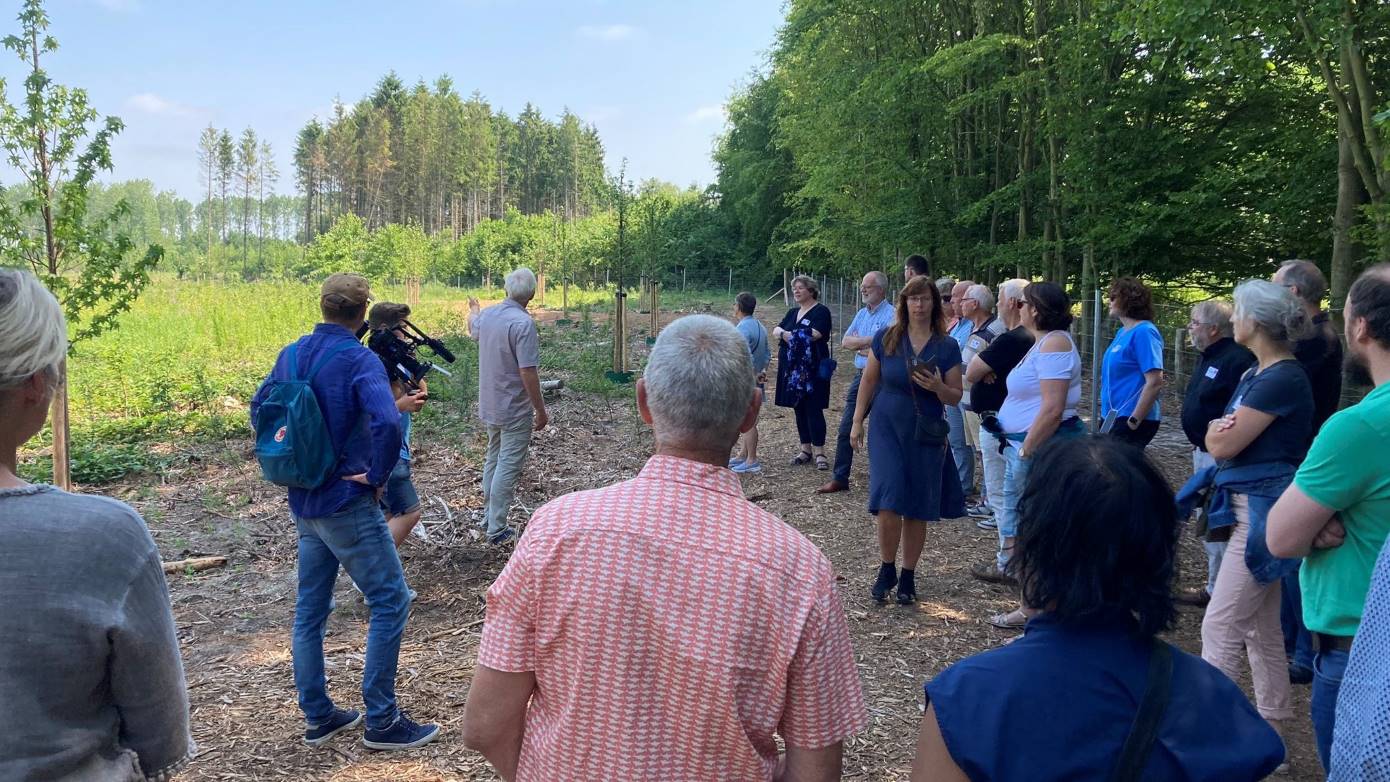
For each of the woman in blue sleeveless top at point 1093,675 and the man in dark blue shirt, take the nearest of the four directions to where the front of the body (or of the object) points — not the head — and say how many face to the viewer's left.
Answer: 0

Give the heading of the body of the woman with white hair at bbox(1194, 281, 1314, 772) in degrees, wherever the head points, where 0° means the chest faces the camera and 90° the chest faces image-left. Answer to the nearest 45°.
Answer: approximately 90°

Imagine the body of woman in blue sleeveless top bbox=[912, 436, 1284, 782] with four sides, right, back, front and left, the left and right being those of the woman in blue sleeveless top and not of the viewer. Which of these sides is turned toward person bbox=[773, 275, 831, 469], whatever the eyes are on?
front

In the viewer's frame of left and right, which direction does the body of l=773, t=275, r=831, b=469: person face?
facing the viewer and to the left of the viewer

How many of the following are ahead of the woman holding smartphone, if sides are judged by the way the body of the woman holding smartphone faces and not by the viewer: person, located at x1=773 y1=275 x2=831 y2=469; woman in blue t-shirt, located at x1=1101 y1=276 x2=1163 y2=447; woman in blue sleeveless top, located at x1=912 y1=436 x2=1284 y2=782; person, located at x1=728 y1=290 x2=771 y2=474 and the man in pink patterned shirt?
2

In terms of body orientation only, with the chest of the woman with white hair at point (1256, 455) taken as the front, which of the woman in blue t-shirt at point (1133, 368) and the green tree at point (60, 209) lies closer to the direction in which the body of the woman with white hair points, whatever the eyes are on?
the green tree

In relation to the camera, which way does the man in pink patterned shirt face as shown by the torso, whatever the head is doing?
away from the camera

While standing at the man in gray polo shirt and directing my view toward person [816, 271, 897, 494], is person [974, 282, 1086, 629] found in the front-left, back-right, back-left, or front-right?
front-right

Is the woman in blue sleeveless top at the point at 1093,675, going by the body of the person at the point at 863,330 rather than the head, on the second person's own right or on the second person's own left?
on the second person's own left

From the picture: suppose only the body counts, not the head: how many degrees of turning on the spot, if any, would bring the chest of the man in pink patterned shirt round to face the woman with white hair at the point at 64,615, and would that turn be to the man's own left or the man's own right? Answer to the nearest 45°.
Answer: approximately 90° to the man's own left

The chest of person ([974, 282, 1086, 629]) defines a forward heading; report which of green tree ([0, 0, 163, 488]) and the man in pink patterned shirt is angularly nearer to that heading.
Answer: the green tree

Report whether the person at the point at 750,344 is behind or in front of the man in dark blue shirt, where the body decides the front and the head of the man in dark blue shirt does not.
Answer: in front

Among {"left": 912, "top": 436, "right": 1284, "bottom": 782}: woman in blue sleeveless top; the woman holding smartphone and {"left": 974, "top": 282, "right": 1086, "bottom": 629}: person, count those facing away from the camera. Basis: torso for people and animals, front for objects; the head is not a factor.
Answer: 1

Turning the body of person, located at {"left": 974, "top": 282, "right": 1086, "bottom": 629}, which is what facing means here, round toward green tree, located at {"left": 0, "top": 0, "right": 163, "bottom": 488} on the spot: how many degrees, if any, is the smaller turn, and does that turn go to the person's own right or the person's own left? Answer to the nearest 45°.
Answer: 0° — they already face it

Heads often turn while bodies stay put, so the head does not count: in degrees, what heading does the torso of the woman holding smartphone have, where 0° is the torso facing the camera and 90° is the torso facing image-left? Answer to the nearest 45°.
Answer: approximately 0°

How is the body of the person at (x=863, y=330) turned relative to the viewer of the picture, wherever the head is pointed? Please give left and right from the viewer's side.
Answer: facing the viewer and to the left of the viewer

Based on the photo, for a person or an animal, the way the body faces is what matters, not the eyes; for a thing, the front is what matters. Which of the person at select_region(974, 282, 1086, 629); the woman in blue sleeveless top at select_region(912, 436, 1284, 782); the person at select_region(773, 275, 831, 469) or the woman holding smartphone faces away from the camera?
the woman in blue sleeveless top

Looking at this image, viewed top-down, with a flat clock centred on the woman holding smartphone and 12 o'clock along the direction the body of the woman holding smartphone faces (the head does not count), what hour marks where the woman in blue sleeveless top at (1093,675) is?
The woman in blue sleeveless top is roughly at 12 o'clock from the woman holding smartphone.

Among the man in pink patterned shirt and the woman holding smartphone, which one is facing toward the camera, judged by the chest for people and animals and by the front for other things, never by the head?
the woman holding smartphone

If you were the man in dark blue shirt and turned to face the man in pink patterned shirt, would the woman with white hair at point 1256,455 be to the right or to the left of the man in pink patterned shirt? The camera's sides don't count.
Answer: left

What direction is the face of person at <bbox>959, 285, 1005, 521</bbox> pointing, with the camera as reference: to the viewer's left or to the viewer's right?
to the viewer's left

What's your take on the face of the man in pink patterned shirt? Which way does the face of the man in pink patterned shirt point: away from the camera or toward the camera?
away from the camera
